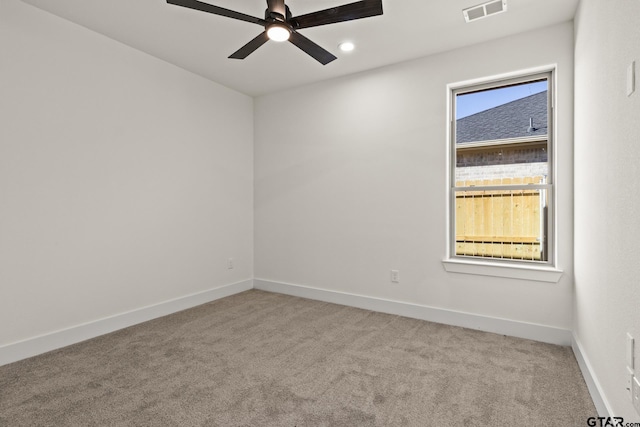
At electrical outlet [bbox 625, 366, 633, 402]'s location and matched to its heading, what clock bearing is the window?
The window is roughly at 2 o'clock from the electrical outlet.

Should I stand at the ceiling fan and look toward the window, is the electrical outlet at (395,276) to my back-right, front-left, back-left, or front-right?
front-left

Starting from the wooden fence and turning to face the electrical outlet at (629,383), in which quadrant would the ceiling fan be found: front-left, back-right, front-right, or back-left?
front-right

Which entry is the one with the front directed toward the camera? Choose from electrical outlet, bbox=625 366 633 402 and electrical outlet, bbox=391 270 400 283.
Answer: electrical outlet, bbox=391 270 400 283

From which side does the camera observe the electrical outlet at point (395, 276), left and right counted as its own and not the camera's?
front

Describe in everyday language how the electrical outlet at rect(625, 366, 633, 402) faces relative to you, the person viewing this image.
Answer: facing to the left of the viewer

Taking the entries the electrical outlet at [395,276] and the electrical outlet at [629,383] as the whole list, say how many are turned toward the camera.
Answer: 1

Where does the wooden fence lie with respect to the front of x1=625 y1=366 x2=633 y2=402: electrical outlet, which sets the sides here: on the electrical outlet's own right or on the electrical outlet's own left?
on the electrical outlet's own right
